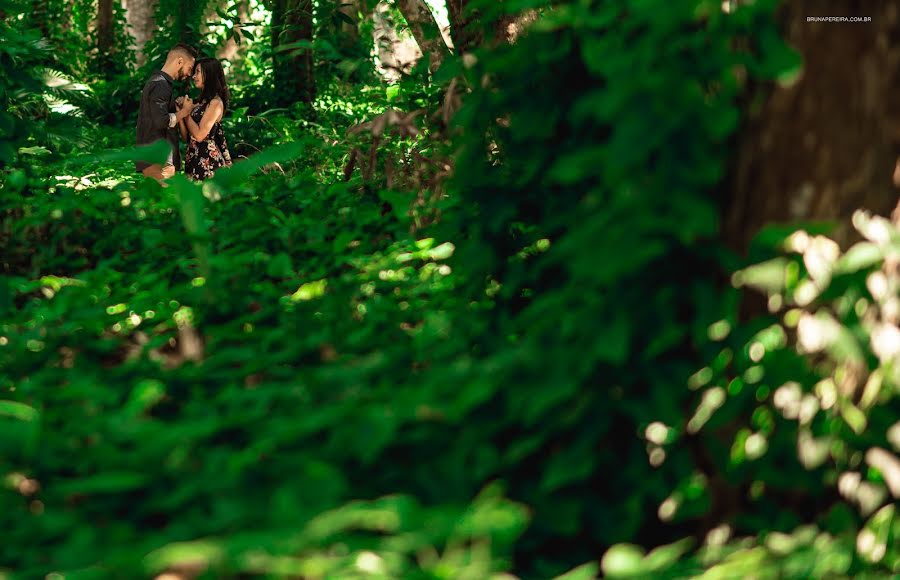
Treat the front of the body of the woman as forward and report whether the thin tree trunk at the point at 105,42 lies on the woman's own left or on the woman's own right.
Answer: on the woman's own right

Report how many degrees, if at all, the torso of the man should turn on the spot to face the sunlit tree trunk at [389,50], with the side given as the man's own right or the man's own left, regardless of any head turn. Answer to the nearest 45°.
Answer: approximately 45° to the man's own left

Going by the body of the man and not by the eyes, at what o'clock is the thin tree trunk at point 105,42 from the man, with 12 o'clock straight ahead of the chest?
The thin tree trunk is roughly at 9 o'clock from the man.

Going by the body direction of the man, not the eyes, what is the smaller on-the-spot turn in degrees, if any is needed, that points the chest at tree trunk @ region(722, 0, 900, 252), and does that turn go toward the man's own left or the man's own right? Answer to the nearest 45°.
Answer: approximately 90° to the man's own right

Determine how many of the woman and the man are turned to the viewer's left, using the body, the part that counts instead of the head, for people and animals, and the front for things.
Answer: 1

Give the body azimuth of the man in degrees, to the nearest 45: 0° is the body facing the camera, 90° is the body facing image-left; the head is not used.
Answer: approximately 270°

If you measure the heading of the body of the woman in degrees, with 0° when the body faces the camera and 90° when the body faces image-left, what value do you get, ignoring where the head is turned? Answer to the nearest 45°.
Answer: approximately 90°

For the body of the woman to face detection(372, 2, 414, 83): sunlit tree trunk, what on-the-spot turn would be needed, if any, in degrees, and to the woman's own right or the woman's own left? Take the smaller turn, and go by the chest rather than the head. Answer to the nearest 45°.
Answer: approximately 135° to the woman's own right

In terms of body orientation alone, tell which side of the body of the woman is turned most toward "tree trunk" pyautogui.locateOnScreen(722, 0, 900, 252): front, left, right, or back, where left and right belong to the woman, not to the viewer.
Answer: left
